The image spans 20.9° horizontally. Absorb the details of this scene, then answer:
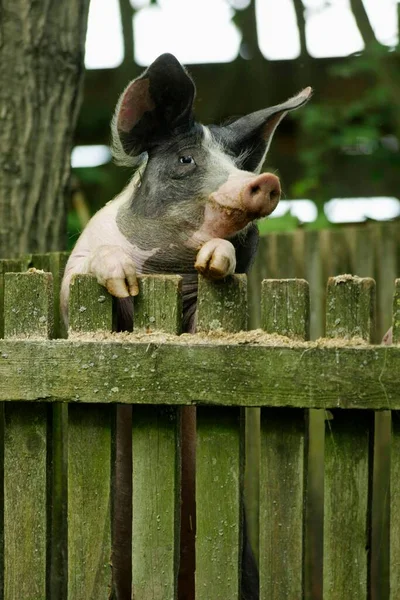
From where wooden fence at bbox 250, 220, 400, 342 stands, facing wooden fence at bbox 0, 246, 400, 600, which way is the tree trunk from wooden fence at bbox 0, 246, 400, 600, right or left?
right

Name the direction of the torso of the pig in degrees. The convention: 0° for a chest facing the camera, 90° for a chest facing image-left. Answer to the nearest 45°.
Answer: approximately 315°

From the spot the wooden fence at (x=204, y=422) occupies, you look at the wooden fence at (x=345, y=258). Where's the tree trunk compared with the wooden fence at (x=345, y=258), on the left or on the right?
left
